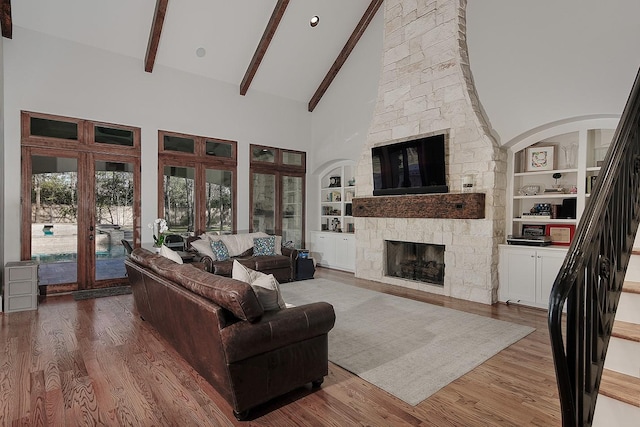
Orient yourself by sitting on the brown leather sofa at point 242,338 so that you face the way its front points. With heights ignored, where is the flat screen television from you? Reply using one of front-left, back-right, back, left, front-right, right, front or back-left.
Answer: front

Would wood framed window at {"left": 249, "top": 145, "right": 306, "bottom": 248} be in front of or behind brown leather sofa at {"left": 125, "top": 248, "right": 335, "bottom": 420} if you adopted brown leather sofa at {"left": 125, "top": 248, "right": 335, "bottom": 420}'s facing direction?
in front

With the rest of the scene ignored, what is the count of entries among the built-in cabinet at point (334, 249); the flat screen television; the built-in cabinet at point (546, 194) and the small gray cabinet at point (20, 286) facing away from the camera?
0

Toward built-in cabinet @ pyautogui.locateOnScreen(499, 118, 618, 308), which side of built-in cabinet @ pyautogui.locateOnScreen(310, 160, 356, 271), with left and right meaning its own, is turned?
left

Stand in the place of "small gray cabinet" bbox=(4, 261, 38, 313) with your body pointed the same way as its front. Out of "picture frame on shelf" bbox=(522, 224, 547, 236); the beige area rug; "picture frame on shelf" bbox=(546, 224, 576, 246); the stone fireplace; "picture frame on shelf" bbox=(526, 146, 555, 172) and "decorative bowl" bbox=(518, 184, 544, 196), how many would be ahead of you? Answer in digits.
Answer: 6

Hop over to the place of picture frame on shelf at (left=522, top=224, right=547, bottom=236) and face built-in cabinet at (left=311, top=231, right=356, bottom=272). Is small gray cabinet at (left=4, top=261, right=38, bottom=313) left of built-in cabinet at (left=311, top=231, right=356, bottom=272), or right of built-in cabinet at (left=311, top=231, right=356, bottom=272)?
left

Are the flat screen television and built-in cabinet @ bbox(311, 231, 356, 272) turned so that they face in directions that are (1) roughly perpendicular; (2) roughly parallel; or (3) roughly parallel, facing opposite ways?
roughly parallel

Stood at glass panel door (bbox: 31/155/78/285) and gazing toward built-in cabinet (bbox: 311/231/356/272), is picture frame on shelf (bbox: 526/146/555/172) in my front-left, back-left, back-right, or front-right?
front-right

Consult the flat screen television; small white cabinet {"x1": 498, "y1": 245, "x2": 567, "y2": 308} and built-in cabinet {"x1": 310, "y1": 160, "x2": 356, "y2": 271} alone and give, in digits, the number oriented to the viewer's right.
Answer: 0

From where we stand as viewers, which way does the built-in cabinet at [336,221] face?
facing the viewer and to the left of the viewer

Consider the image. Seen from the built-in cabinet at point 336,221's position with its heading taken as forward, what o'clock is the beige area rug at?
The beige area rug is roughly at 10 o'clock from the built-in cabinet.

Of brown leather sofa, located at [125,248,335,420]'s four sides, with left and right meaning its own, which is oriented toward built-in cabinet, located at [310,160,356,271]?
front

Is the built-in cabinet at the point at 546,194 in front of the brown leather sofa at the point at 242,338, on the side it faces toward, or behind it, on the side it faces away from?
in front

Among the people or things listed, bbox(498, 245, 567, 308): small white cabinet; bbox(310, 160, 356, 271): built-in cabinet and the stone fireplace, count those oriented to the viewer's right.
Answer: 0
